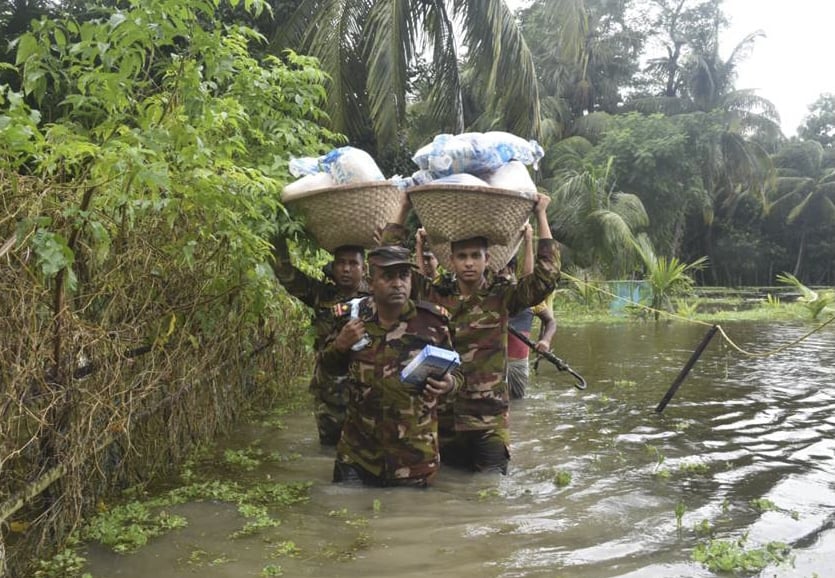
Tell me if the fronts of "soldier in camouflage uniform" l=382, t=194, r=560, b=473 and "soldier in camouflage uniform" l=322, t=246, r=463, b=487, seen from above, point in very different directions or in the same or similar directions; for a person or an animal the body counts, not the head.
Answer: same or similar directions

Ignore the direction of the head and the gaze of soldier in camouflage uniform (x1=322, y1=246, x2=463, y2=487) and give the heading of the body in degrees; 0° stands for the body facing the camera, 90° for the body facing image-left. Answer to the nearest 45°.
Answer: approximately 0°

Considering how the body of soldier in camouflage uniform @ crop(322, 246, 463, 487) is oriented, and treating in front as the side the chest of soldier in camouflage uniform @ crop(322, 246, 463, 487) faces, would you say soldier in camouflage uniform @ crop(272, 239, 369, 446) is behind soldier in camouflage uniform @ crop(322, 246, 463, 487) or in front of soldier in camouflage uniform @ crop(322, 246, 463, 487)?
behind

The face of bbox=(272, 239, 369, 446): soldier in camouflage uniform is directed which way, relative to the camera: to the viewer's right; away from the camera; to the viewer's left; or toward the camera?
toward the camera

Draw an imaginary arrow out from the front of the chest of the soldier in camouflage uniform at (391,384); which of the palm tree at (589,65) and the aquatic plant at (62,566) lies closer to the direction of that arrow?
the aquatic plant

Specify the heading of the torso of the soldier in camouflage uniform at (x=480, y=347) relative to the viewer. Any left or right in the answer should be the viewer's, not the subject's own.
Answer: facing the viewer

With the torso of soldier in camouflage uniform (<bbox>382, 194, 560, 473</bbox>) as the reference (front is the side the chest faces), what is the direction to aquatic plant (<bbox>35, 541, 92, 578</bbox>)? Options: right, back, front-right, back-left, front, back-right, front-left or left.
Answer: front-right

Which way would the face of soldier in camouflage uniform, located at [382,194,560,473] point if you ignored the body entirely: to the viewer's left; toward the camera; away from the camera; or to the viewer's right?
toward the camera

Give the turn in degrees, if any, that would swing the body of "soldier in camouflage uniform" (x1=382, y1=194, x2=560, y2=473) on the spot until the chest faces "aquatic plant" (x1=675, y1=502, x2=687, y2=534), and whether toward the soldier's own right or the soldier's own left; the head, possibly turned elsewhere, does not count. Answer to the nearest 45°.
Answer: approximately 45° to the soldier's own left

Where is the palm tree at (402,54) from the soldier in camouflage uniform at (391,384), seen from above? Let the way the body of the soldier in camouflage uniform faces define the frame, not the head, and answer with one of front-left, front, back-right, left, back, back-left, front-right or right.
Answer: back

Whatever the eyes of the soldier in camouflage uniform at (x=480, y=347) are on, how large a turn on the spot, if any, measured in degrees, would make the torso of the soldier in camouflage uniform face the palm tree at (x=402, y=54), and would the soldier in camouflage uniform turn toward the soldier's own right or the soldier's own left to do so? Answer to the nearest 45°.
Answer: approximately 180°

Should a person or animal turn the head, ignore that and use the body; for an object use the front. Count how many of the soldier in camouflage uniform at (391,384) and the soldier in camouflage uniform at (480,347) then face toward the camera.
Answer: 2
